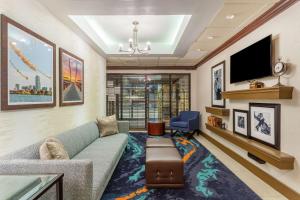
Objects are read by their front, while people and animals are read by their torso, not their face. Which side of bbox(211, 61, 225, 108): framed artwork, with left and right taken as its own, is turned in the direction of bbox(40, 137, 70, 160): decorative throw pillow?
front

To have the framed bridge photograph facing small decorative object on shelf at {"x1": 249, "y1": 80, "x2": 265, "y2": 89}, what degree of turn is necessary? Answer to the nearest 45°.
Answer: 0° — it already faces it

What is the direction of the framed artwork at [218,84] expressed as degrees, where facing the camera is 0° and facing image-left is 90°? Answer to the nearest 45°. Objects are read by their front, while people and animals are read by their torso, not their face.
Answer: approximately 45°

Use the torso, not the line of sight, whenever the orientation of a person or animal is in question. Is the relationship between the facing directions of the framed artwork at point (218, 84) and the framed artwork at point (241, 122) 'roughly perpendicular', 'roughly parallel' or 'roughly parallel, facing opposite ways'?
roughly parallel

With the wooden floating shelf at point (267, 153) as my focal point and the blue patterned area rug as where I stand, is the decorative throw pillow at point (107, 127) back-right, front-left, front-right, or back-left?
back-left

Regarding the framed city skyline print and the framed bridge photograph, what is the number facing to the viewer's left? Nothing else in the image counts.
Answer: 0

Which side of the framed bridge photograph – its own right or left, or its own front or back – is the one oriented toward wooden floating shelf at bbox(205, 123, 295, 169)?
front

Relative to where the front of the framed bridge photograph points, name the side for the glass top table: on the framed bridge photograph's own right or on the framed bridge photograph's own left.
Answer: on the framed bridge photograph's own right

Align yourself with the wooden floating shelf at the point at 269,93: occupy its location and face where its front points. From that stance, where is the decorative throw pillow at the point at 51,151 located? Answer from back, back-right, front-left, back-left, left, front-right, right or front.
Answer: front

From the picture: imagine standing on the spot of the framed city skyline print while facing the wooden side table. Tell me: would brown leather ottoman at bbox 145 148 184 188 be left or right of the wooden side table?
right

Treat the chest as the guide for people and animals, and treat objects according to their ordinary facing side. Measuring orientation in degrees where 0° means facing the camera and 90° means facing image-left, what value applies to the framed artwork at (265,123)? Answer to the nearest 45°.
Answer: approximately 45°

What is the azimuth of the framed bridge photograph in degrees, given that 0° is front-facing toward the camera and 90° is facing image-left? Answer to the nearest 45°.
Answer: approximately 315°

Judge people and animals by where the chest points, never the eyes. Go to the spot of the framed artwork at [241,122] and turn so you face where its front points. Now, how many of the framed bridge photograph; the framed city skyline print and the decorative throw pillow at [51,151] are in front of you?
3

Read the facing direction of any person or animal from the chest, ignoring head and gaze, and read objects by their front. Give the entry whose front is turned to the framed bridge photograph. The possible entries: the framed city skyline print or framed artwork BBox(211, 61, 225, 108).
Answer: the framed artwork

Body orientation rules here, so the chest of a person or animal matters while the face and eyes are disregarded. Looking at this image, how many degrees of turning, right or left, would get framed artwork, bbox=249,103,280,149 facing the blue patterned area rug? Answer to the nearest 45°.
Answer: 0° — it already faces it

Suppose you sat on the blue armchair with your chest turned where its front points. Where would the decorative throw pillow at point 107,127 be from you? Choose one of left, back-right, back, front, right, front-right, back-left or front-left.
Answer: front

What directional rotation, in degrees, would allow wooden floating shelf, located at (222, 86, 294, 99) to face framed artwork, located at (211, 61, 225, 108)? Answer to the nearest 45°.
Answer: approximately 90° to its right

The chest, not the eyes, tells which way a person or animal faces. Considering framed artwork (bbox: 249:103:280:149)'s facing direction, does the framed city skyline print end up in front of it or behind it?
in front
